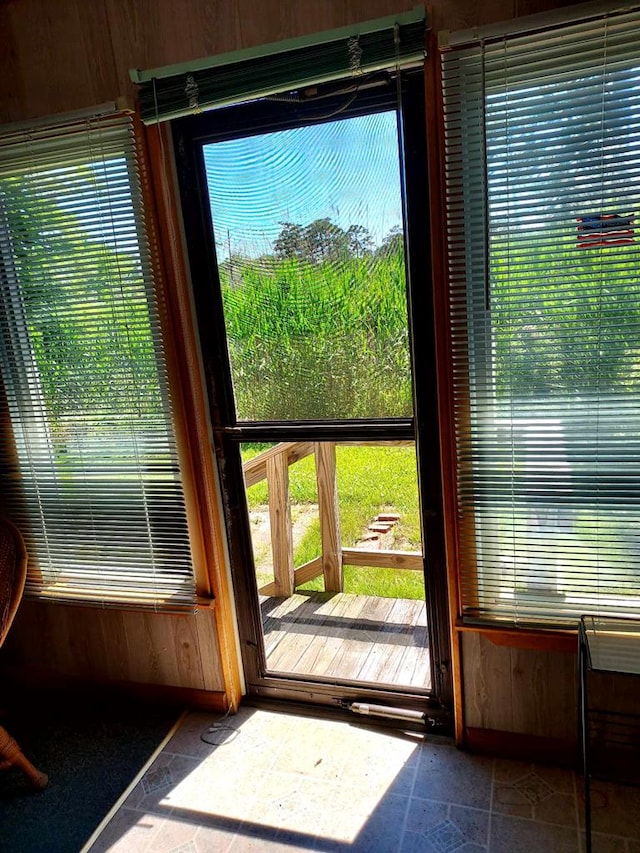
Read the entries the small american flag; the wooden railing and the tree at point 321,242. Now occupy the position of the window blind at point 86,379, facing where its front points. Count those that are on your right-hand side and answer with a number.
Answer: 0

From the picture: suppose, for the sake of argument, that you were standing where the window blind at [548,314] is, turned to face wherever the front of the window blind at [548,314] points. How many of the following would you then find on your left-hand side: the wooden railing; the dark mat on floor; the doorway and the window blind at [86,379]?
0

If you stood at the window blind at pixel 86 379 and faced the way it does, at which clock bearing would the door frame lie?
The door frame is roughly at 10 o'clock from the window blind.

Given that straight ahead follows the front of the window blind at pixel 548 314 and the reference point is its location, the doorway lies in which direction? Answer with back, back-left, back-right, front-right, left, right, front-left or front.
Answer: right

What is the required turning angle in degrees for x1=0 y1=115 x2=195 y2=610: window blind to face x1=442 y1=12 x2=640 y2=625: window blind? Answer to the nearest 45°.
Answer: approximately 45° to its left

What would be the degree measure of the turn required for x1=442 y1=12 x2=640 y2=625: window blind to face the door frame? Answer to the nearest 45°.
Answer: approximately 90° to its right

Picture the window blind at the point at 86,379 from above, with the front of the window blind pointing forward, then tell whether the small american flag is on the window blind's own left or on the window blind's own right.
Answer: on the window blind's own left

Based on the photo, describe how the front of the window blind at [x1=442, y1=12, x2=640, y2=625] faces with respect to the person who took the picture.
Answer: facing the viewer

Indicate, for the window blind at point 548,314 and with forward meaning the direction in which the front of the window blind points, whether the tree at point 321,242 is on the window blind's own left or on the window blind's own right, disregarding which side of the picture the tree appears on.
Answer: on the window blind's own right

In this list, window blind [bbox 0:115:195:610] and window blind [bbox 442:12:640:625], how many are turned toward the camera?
2
